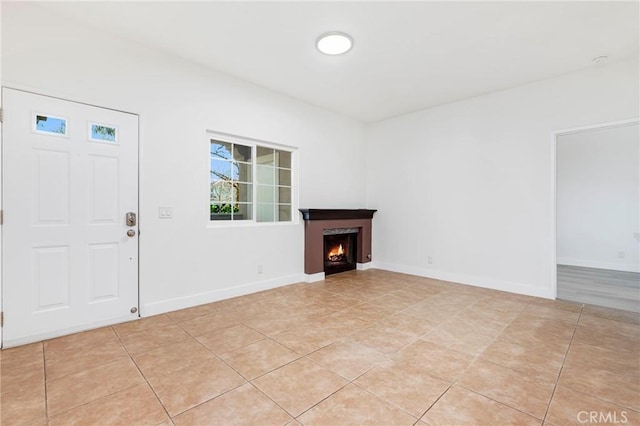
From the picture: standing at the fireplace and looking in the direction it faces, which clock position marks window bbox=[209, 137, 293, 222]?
The window is roughly at 3 o'clock from the fireplace.

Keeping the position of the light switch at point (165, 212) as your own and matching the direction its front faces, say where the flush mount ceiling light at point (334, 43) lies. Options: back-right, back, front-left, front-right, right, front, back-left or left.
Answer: front-left

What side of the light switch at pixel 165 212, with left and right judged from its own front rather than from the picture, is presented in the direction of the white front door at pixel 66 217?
right

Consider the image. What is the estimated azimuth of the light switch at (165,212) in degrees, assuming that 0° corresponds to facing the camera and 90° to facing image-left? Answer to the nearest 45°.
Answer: approximately 0°

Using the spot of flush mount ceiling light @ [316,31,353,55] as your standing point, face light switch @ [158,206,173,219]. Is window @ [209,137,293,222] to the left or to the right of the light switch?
right

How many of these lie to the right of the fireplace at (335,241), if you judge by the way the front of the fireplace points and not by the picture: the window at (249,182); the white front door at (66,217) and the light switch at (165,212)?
3

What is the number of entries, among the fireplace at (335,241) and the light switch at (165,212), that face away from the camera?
0

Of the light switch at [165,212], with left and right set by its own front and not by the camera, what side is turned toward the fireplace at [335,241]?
left

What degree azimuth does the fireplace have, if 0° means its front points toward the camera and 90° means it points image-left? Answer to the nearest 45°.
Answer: approximately 315°

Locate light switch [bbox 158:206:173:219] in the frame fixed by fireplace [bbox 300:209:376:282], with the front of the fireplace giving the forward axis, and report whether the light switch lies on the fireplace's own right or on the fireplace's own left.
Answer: on the fireplace's own right
